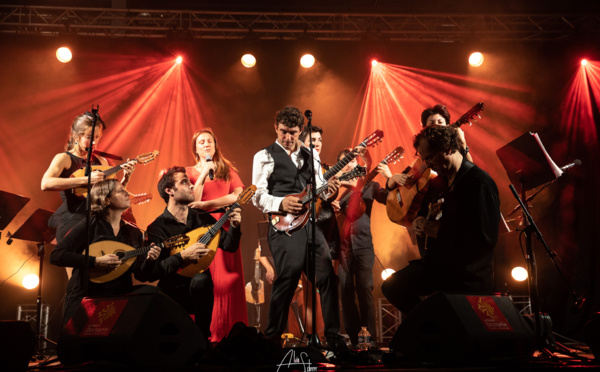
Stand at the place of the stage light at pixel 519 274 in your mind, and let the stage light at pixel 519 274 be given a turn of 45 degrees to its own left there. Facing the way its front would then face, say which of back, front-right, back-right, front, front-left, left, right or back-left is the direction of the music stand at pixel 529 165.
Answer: front-right

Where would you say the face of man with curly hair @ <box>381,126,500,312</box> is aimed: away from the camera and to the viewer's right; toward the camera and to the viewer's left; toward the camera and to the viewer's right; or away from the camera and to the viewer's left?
toward the camera and to the viewer's left

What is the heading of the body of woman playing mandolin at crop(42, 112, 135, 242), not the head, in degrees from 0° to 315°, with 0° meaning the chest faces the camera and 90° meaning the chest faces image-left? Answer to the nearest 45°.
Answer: approximately 315°

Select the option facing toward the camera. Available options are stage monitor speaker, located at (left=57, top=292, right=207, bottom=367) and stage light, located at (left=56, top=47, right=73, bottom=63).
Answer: the stage light

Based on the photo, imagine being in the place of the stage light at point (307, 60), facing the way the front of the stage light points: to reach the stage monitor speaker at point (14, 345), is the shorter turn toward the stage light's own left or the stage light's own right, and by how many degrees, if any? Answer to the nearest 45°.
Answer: approximately 45° to the stage light's own right

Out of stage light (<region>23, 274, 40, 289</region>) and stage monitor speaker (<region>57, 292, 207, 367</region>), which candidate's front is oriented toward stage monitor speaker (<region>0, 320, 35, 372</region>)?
the stage light

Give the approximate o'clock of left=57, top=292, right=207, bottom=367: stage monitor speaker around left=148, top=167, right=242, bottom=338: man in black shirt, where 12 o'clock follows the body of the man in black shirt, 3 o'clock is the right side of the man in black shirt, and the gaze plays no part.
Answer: The stage monitor speaker is roughly at 2 o'clock from the man in black shirt.

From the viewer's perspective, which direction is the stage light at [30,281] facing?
toward the camera

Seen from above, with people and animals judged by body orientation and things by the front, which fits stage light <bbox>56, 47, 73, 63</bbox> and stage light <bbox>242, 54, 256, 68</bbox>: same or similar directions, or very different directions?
same or similar directions

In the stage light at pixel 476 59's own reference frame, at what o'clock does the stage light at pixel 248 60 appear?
the stage light at pixel 248 60 is roughly at 2 o'clock from the stage light at pixel 476 59.

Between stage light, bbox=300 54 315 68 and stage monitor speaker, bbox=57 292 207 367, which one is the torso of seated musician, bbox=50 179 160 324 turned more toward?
the stage monitor speaker

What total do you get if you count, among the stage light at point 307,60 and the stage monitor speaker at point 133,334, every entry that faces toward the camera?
1

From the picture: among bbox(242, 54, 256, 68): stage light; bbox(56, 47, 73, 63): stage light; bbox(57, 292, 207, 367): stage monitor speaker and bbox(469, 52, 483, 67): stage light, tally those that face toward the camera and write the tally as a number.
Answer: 3

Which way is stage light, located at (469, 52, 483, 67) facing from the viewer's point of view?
toward the camera

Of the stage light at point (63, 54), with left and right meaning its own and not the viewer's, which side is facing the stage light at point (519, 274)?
left

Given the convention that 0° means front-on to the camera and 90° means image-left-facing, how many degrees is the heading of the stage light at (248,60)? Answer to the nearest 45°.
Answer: approximately 0°

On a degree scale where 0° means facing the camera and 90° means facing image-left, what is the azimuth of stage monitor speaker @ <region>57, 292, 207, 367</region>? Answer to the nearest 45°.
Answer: approximately 225°

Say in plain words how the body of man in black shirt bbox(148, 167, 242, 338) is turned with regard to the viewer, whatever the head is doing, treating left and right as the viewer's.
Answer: facing the viewer and to the right of the viewer
